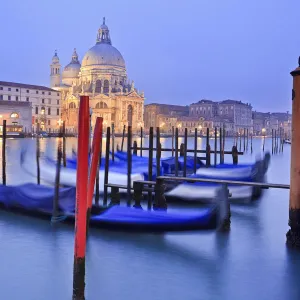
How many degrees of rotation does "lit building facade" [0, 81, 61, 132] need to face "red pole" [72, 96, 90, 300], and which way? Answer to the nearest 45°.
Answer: approximately 45° to its right

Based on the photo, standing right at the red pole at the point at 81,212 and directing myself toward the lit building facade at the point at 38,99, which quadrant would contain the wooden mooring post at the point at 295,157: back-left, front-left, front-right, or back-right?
front-right

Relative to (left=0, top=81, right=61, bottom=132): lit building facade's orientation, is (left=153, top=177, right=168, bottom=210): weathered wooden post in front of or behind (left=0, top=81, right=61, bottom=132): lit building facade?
in front

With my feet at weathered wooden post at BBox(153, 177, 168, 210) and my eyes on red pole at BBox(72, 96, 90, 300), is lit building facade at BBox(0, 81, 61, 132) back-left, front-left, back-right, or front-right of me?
back-right

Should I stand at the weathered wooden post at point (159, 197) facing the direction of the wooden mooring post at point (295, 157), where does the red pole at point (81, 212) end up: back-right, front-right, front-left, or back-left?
front-right

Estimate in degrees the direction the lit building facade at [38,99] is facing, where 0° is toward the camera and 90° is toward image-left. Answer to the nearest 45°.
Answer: approximately 315°

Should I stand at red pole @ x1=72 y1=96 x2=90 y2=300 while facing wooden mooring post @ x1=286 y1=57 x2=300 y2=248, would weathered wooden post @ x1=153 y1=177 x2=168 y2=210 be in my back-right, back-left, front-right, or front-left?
front-left

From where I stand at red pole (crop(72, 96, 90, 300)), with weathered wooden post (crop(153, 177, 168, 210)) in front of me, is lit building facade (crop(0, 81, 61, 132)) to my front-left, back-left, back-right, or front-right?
front-left

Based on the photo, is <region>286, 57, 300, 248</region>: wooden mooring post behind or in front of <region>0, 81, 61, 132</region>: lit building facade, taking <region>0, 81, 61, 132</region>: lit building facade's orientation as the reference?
in front
